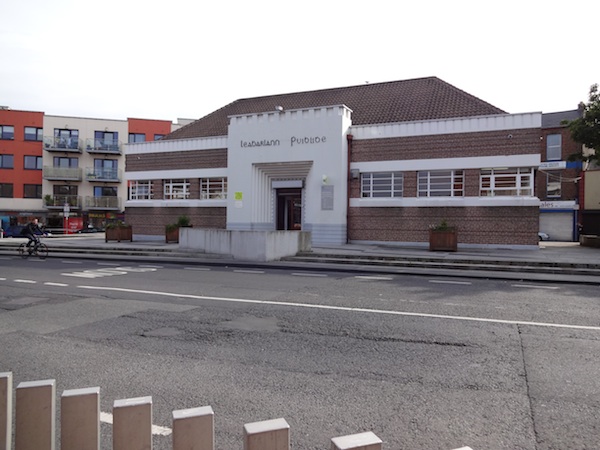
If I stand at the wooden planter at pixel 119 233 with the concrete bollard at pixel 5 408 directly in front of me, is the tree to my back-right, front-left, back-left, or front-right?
front-left

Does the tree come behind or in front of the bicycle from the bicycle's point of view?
in front

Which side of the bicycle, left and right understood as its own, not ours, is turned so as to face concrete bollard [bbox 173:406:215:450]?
right

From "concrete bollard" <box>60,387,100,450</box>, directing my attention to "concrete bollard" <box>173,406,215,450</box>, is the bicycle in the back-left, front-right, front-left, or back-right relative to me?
back-left

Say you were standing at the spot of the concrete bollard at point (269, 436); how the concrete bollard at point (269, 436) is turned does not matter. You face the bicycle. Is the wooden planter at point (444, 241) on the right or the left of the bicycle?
right

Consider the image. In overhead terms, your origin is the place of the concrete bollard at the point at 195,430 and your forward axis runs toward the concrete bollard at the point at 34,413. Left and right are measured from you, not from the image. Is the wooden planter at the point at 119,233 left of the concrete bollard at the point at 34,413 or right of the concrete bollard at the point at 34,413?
right

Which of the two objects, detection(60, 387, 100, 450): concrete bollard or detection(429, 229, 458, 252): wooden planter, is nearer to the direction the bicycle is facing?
the wooden planter

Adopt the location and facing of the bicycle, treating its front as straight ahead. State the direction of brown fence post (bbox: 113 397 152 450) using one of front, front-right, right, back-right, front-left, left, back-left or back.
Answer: right

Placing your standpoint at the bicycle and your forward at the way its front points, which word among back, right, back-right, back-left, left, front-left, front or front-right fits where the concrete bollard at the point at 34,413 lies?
right

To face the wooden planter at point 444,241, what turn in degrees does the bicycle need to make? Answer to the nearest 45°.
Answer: approximately 45° to its right

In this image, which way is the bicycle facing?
to the viewer's right

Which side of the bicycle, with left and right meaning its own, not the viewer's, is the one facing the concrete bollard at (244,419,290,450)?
right
